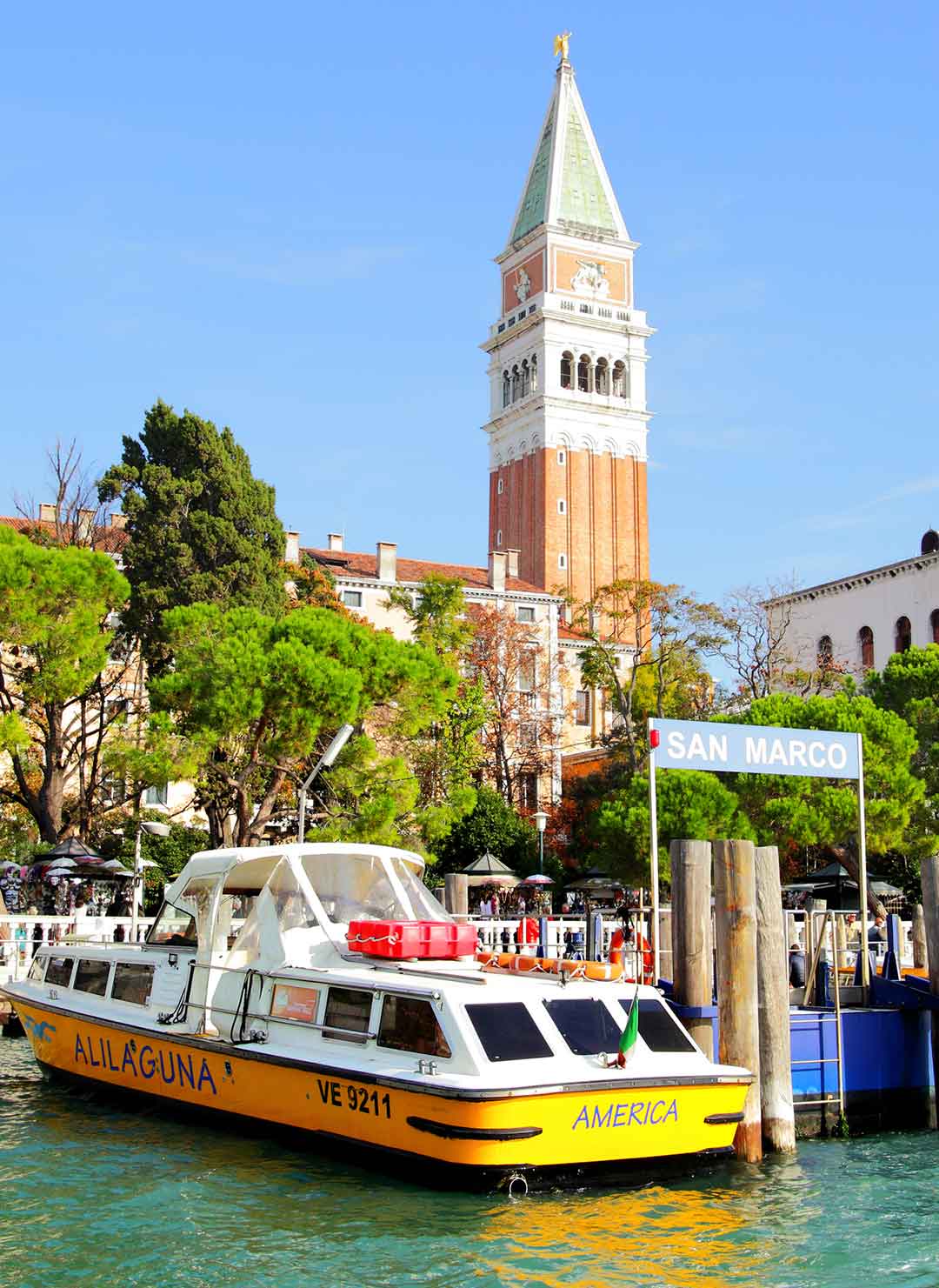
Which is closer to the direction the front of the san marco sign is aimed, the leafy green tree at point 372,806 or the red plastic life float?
the red plastic life float

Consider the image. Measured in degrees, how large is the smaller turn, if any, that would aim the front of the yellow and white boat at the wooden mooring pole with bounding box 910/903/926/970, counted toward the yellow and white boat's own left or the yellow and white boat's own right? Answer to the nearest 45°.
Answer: approximately 90° to the yellow and white boat's own right

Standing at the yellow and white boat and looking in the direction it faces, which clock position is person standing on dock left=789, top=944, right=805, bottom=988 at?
The person standing on dock is roughly at 3 o'clock from the yellow and white boat.

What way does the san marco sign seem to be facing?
toward the camera

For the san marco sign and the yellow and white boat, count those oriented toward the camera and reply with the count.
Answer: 1

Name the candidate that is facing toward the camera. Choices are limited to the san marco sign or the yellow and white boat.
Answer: the san marco sign

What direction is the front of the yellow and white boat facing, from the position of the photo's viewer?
facing away from the viewer and to the left of the viewer

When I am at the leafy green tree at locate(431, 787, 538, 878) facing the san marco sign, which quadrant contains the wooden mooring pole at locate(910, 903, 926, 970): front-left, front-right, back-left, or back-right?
front-left

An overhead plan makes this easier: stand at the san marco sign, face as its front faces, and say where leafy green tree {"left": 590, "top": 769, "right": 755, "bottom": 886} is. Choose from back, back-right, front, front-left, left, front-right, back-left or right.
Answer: back

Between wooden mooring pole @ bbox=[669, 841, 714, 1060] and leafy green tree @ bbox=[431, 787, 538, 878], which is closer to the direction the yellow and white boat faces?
the leafy green tree

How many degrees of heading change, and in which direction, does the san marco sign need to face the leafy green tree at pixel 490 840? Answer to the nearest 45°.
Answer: approximately 180°

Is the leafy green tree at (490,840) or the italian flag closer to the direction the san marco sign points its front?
the italian flag

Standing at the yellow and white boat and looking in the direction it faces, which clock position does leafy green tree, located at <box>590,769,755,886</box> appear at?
The leafy green tree is roughly at 2 o'clock from the yellow and white boat.

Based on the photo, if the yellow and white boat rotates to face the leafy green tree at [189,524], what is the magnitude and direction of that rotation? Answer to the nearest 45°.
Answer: approximately 45° to its right
